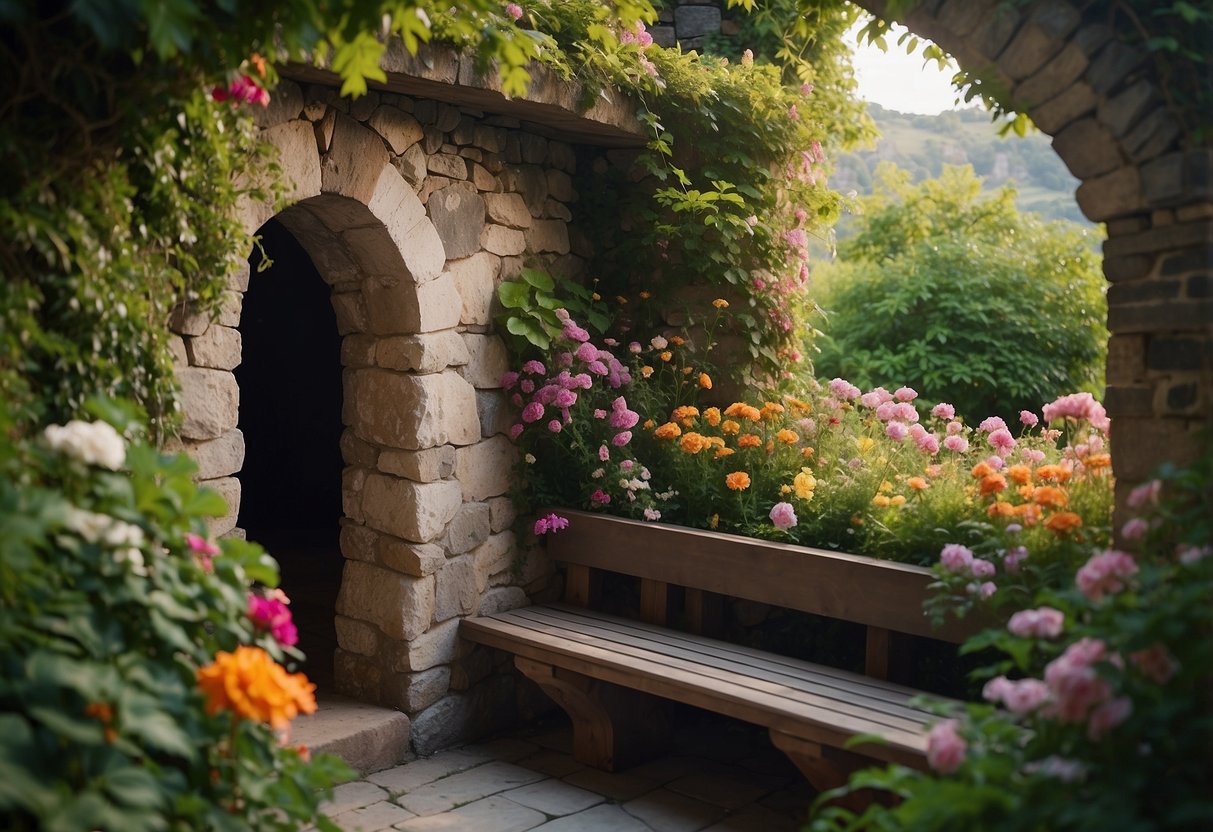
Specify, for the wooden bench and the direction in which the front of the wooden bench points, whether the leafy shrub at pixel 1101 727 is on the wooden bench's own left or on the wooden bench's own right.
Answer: on the wooden bench's own left

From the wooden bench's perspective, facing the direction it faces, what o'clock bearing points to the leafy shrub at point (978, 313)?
The leafy shrub is roughly at 5 o'clock from the wooden bench.

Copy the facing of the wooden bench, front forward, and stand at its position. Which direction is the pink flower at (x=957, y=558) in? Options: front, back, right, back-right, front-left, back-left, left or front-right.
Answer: left

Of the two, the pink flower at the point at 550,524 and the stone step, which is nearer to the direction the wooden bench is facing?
the stone step

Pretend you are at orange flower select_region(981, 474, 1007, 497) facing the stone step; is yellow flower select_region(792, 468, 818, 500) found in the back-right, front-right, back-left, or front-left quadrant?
front-right

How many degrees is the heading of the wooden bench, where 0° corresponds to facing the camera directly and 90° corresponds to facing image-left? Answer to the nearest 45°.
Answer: approximately 45°

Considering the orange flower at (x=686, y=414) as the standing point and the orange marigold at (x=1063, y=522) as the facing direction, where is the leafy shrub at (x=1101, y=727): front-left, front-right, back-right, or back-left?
front-right

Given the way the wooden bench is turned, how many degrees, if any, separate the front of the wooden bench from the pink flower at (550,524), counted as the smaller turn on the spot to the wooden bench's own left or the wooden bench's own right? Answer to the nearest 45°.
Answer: approximately 90° to the wooden bench's own right

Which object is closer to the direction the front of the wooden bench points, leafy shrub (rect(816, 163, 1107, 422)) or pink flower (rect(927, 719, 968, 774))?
the pink flower
